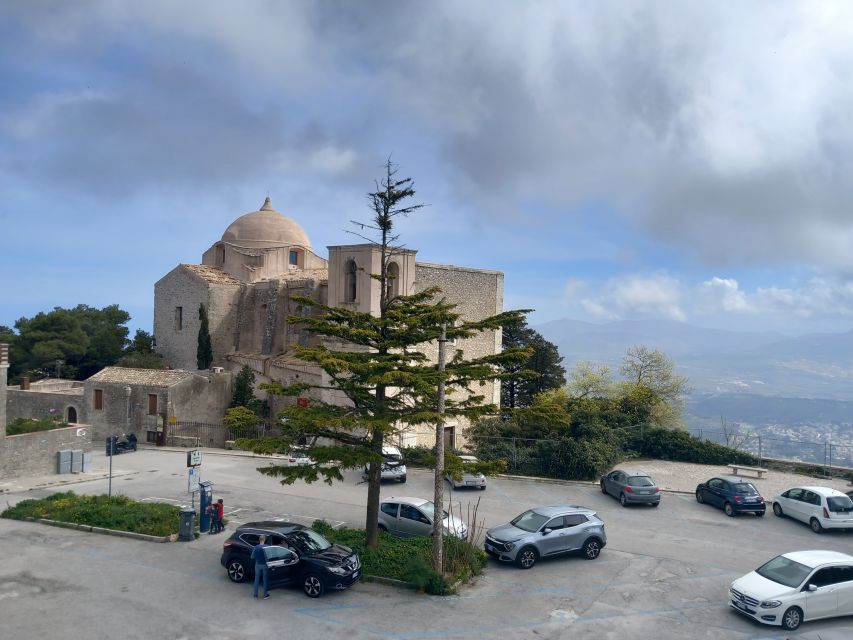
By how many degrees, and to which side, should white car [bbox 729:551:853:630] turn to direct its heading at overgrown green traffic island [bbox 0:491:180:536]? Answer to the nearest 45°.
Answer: approximately 45° to its right

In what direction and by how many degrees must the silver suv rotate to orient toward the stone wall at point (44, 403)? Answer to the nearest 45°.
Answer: approximately 90° to its right

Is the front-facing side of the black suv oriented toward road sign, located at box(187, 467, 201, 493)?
no

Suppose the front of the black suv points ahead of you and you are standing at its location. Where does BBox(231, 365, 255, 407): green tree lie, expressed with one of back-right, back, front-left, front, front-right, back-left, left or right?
back-left

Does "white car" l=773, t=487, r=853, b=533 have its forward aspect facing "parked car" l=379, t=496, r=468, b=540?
no

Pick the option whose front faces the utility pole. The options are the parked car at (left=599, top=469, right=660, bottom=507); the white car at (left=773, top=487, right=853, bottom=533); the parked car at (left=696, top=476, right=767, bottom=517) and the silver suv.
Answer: the silver suv

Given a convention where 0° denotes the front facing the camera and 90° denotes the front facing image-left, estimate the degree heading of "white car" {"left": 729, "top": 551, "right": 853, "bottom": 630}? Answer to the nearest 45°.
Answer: approximately 45°

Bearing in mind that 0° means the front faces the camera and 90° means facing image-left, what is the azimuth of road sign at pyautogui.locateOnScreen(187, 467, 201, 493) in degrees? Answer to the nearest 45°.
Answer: approximately 0°

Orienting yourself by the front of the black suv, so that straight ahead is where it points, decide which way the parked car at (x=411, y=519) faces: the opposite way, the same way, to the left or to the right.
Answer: the same way

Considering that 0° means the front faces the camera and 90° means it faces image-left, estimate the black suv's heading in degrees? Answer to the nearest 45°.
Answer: approximately 315°

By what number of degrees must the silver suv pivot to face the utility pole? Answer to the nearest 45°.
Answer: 0° — it already faces it

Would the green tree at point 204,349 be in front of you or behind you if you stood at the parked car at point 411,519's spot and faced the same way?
behind

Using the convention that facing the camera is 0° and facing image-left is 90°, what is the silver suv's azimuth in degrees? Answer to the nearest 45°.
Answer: approximately 45°
